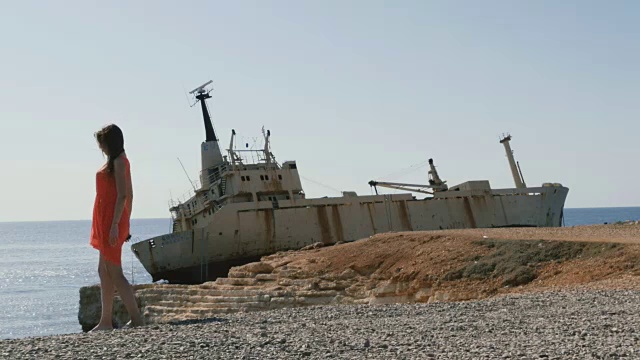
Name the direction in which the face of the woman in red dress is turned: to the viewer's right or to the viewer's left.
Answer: to the viewer's left

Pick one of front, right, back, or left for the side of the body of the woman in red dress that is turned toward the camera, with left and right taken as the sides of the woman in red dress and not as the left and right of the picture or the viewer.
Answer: left

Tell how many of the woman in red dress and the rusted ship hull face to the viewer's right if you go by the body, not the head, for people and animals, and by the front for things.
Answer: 1

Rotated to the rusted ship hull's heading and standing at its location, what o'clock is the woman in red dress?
The woman in red dress is roughly at 3 o'clock from the rusted ship hull.

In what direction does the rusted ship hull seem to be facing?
to the viewer's right

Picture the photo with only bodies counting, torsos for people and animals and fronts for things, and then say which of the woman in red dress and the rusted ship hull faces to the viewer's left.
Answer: the woman in red dress

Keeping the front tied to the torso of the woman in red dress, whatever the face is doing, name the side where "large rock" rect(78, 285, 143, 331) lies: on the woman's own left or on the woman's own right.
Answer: on the woman's own right

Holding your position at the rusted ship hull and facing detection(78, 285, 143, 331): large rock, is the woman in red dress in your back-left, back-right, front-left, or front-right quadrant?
front-left
